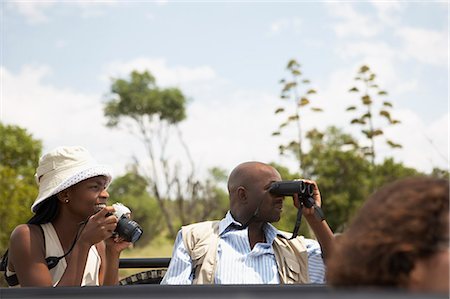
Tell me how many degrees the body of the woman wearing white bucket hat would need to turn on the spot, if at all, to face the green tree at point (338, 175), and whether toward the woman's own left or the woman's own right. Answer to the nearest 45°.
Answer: approximately 90° to the woman's own left

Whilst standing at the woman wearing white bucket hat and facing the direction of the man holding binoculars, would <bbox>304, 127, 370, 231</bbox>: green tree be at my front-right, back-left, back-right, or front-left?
front-left

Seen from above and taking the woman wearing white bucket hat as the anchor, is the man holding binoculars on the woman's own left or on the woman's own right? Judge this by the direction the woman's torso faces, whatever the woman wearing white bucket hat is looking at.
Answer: on the woman's own left

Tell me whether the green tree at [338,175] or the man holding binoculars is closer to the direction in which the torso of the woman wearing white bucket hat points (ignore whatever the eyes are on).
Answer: the man holding binoculars

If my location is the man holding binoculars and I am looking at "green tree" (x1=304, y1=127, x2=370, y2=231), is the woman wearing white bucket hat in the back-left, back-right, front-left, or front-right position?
back-left

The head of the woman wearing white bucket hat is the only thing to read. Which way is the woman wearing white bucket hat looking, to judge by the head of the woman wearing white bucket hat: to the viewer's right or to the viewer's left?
to the viewer's right

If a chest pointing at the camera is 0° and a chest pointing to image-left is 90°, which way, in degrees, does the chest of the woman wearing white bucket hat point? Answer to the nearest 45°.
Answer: approximately 315°
